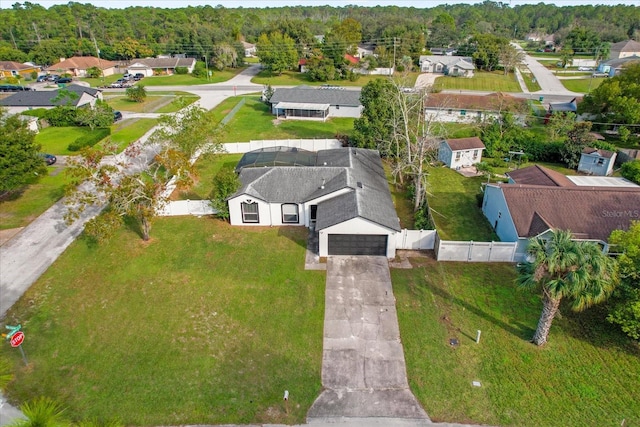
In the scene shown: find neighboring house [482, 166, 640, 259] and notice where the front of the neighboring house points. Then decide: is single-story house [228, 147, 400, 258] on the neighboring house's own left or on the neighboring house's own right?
on the neighboring house's own right

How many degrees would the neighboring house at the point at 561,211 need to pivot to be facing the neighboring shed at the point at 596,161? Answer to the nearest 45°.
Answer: approximately 180°

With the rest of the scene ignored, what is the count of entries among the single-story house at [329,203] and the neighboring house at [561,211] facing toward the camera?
2

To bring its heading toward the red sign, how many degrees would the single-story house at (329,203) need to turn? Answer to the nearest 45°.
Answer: approximately 45° to its right

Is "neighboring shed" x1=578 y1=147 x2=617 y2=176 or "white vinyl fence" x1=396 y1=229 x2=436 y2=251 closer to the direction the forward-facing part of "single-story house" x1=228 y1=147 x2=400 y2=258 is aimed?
the white vinyl fence

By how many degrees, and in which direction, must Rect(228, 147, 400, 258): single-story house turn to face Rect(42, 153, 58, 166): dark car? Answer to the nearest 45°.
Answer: approximately 135° to its right

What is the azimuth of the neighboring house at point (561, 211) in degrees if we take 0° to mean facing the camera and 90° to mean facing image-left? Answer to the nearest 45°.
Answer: approximately 0°

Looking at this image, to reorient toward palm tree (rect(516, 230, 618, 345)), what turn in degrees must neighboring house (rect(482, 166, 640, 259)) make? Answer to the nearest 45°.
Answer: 0° — it already faces it

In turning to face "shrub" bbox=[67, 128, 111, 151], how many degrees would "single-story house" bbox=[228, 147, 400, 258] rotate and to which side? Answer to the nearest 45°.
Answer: approximately 135° to its right

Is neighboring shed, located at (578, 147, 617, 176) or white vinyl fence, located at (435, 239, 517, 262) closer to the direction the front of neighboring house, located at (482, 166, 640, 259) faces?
the white vinyl fence
